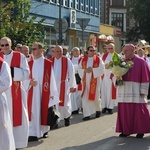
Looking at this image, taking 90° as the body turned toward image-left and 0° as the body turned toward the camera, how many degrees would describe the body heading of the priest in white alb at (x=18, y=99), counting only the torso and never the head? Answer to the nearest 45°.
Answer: approximately 45°

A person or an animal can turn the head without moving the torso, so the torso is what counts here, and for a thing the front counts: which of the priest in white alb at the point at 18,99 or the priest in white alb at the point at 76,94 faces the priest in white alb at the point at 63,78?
the priest in white alb at the point at 76,94

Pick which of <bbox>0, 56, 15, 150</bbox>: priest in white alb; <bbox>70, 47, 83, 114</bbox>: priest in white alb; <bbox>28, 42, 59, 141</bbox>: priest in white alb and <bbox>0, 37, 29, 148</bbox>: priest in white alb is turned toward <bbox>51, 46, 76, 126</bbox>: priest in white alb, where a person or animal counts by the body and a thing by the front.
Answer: <bbox>70, 47, 83, 114</bbox>: priest in white alb

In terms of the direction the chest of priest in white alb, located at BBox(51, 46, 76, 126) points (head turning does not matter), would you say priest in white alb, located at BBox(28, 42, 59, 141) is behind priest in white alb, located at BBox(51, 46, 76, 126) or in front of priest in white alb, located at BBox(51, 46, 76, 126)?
in front

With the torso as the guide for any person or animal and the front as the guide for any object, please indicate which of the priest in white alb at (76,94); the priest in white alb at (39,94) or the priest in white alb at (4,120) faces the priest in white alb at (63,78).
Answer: the priest in white alb at (76,94)

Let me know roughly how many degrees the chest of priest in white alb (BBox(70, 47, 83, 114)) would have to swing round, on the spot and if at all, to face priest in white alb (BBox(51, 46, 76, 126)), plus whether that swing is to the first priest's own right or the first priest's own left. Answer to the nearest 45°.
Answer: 0° — they already face them

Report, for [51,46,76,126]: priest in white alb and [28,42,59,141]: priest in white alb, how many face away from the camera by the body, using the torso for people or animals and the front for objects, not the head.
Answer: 0

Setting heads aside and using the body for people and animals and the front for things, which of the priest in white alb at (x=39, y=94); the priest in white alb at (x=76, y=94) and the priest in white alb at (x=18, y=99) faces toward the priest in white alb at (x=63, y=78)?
the priest in white alb at (x=76, y=94)

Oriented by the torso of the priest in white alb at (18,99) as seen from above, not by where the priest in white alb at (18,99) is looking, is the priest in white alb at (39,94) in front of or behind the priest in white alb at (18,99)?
behind
